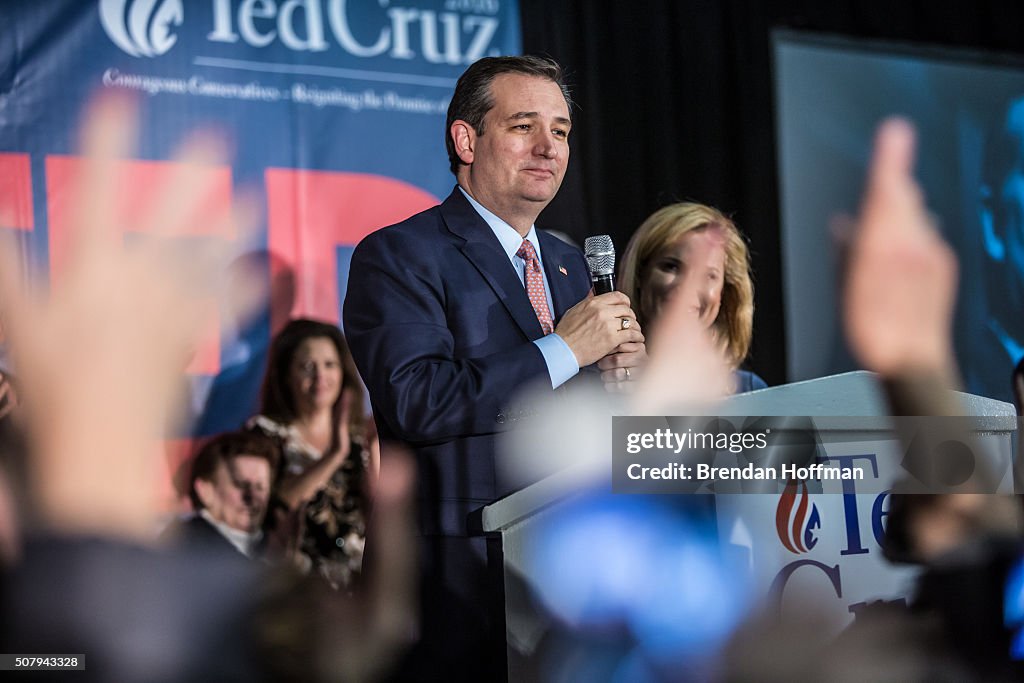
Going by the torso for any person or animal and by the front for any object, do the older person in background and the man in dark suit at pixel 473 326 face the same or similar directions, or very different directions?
same or similar directions

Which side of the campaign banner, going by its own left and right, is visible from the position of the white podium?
front

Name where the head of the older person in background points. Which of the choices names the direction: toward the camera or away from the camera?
toward the camera

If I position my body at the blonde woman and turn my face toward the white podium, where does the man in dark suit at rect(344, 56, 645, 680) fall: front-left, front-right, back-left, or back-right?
front-right

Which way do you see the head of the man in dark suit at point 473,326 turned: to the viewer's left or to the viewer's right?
to the viewer's right

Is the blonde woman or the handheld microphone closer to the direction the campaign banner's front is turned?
the handheld microphone

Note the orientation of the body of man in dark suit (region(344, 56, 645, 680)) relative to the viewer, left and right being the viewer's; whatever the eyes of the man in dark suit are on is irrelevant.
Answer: facing the viewer and to the right of the viewer

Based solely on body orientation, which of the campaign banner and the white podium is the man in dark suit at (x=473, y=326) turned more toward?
the white podium

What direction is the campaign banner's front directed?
toward the camera

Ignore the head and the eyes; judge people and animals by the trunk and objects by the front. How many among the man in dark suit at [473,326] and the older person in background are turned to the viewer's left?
0

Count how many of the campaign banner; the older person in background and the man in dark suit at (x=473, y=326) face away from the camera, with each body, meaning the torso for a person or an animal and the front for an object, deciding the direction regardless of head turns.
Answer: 0

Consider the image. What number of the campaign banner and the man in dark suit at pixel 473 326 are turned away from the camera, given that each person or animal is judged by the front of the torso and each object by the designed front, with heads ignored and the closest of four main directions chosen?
0
